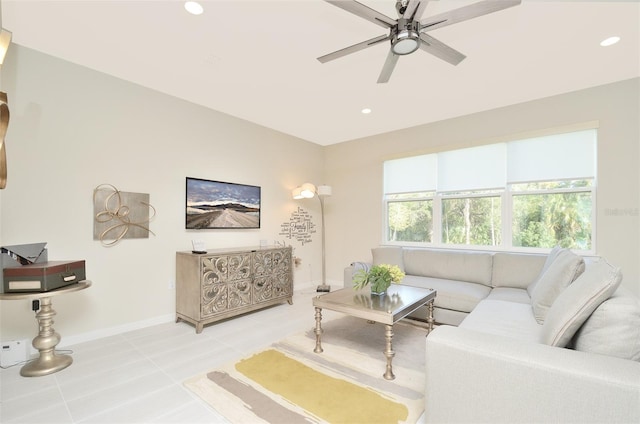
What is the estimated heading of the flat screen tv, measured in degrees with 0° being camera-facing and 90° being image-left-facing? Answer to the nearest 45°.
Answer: approximately 315°

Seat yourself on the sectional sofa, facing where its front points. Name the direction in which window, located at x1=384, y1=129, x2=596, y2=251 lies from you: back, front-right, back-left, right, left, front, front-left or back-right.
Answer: back-right

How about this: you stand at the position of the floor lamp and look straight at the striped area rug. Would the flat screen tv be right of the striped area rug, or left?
right
